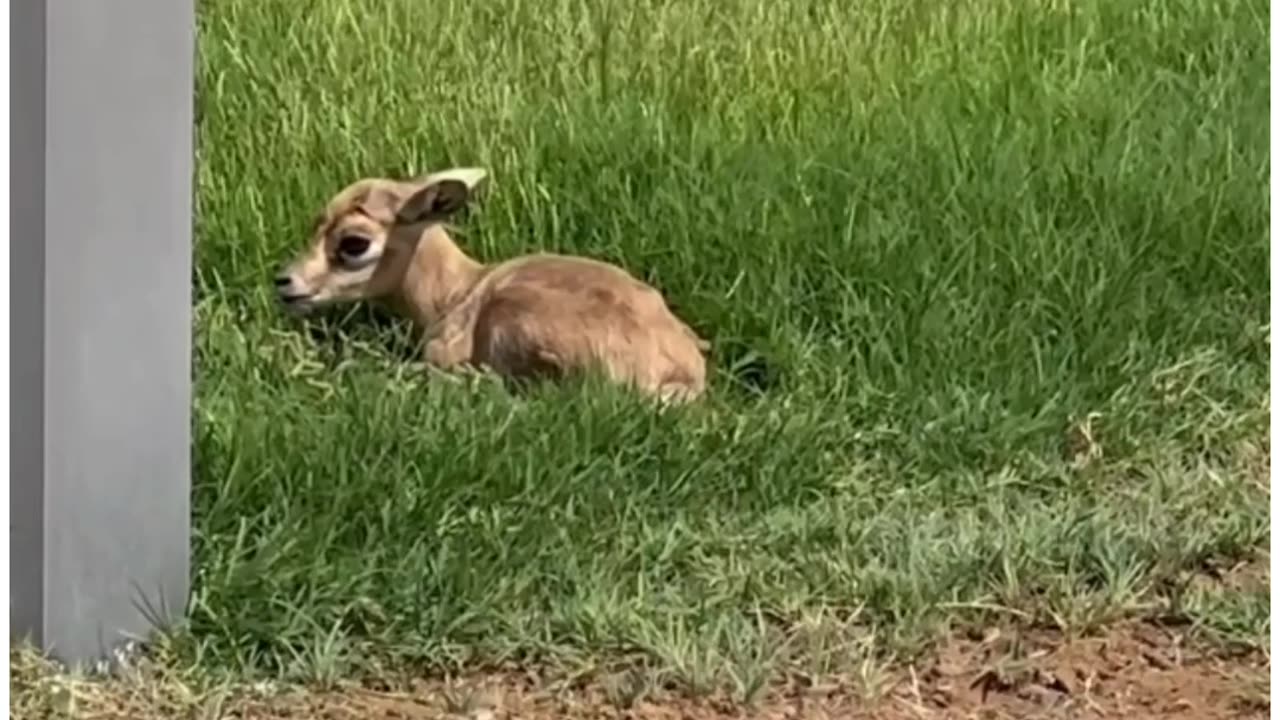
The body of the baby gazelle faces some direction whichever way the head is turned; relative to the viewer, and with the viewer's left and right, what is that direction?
facing to the left of the viewer

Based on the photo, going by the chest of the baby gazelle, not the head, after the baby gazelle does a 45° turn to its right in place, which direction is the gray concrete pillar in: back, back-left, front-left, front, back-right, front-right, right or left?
left
